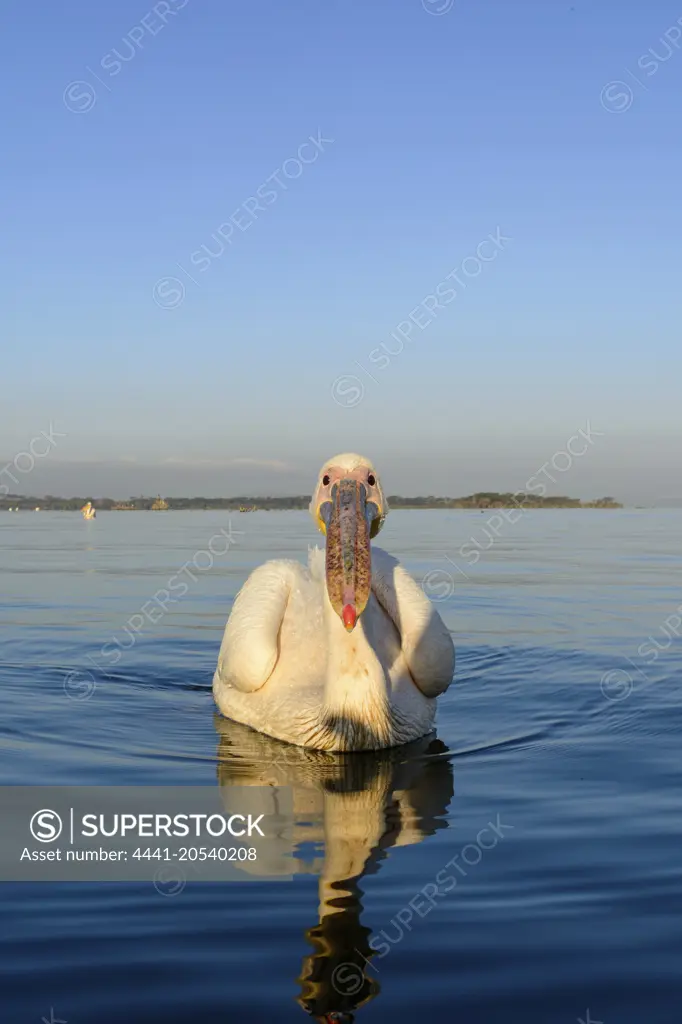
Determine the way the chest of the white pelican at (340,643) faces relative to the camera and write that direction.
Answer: toward the camera
